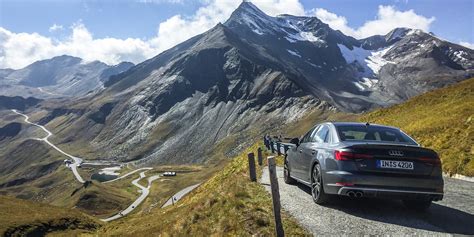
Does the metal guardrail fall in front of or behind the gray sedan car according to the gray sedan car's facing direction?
in front

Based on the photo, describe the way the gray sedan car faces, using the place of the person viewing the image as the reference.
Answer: facing away from the viewer and to the left of the viewer

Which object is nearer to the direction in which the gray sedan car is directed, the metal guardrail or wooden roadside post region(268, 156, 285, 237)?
the metal guardrail
